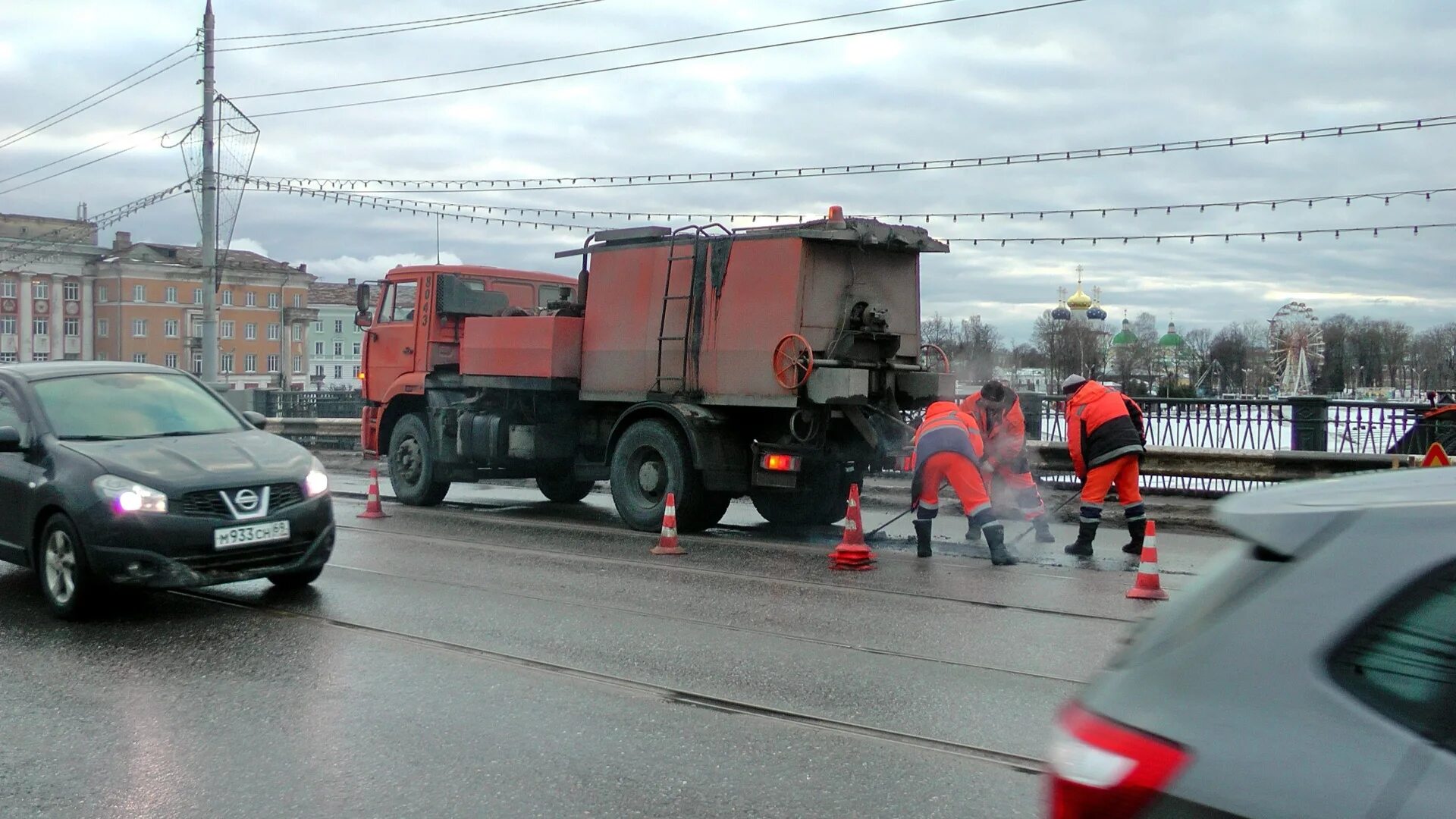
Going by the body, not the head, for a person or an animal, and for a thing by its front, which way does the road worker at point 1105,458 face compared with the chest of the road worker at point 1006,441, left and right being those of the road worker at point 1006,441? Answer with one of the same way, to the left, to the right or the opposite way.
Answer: to the right

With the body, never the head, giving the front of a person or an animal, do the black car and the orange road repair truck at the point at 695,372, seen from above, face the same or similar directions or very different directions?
very different directions

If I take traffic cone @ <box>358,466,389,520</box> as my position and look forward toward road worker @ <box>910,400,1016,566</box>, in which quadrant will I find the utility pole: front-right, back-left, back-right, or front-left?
back-left

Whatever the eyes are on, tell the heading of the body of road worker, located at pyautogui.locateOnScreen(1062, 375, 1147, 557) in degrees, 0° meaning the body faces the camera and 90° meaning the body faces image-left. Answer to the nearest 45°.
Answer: approximately 135°

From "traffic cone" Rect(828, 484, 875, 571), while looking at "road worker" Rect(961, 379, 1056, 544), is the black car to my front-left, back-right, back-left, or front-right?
back-left

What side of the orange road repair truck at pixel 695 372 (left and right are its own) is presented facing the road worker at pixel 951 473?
back

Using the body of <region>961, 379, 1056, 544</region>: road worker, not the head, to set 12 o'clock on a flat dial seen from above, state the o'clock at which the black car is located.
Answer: The black car is roughly at 2 o'clock from the road worker.

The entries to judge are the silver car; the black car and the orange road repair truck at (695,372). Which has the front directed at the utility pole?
the orange road repair truck

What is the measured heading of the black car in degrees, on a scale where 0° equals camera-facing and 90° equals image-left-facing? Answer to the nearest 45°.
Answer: approximately 315°
